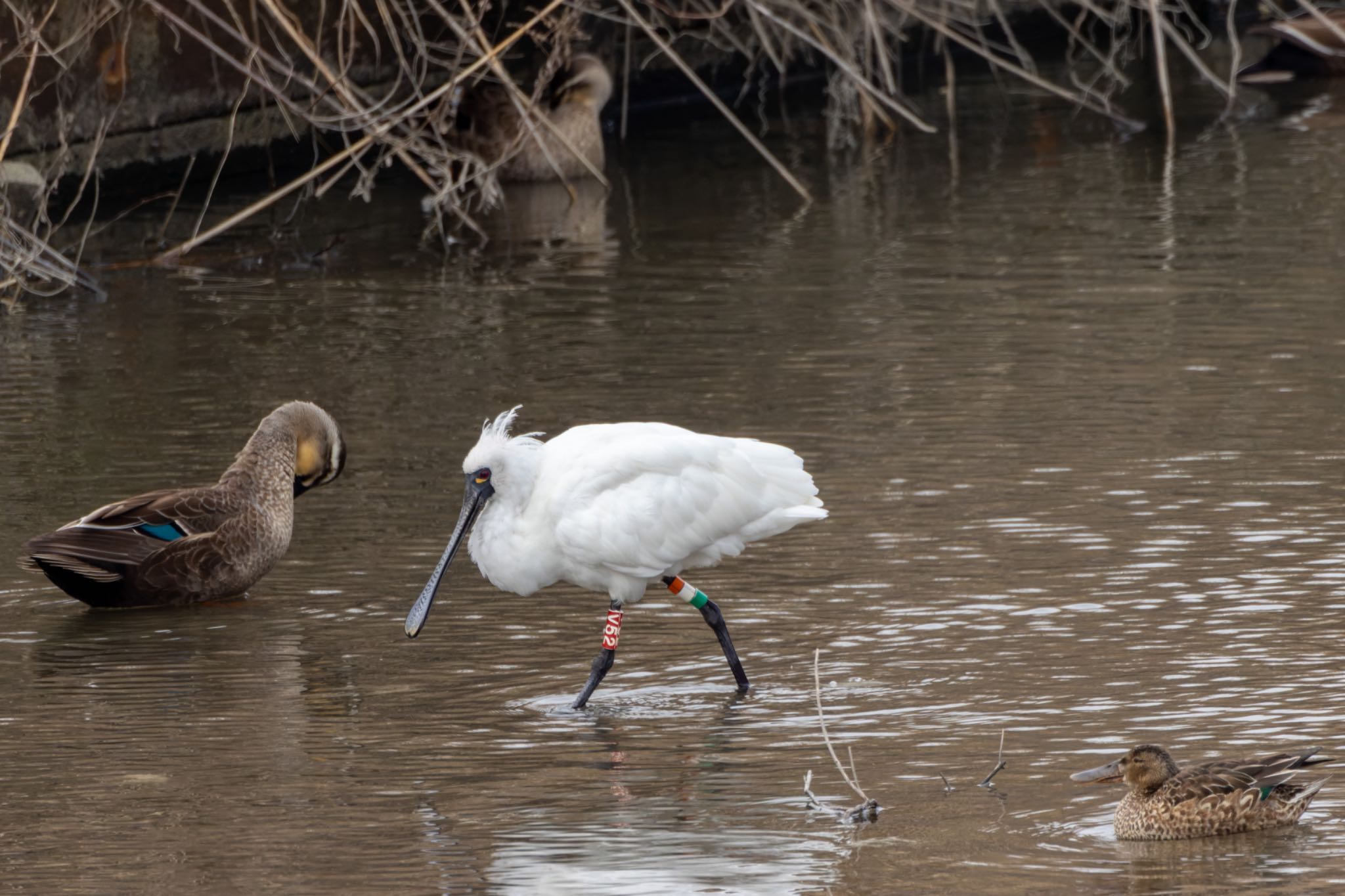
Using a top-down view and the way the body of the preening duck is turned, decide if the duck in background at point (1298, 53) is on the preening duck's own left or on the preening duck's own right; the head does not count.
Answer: on the preening duck's own left

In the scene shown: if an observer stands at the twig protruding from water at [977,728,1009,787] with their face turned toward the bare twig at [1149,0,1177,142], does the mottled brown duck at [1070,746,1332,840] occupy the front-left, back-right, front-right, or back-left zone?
back-right

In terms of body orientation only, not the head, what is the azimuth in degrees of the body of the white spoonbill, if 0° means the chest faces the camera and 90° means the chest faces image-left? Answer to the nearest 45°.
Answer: approximately 90°

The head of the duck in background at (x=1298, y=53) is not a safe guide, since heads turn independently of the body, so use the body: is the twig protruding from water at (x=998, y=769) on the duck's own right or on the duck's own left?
on the duck's own right

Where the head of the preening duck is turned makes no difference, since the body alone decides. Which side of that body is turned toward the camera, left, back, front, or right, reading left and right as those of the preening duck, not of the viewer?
right

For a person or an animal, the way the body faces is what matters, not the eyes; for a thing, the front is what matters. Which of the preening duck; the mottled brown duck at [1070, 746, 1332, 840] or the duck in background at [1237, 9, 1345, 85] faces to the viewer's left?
the mottled brown duck

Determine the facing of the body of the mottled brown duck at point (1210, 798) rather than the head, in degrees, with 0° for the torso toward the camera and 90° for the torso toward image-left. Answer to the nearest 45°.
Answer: approximately 90°

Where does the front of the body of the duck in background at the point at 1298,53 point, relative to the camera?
to the viewer's right
